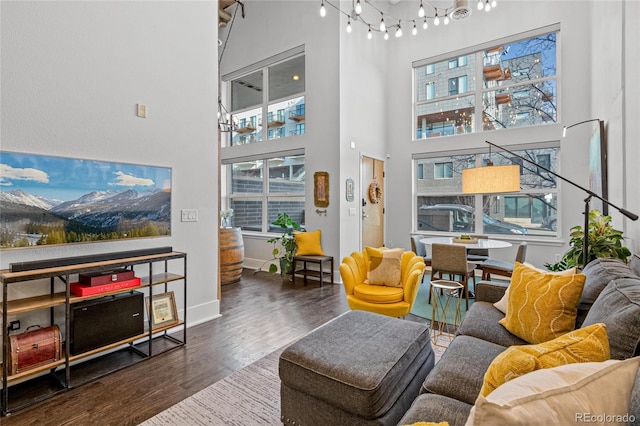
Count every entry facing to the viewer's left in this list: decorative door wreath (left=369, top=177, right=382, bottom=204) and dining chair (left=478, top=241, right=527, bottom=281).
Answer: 1

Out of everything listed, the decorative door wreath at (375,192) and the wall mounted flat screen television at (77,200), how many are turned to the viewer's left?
0

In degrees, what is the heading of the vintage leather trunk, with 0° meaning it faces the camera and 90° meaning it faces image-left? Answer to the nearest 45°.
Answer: approximately 315°

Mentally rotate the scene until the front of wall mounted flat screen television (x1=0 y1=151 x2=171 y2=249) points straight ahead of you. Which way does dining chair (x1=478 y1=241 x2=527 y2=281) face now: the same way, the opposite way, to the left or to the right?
the opposite way

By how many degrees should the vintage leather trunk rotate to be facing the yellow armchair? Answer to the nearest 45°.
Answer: approximately 45° to its left

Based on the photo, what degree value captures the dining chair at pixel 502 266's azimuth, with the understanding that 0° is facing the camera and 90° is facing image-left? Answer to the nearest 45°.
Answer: approximately 90°

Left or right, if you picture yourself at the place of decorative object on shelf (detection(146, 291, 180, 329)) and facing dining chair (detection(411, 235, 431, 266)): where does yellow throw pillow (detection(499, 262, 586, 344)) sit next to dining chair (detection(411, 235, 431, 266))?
right

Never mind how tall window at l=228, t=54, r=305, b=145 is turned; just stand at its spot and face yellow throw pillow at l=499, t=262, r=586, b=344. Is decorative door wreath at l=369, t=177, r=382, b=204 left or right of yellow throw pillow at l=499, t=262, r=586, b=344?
left

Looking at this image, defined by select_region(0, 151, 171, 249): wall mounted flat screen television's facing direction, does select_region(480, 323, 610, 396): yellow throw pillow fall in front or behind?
in front

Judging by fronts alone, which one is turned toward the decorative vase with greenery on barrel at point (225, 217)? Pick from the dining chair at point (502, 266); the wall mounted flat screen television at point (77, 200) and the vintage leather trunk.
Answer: the dining chair

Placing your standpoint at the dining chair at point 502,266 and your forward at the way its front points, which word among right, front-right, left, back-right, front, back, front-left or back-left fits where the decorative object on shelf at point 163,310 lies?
front-left

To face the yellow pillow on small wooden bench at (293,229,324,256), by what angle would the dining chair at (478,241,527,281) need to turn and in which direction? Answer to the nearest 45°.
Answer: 0° — it already faces it
